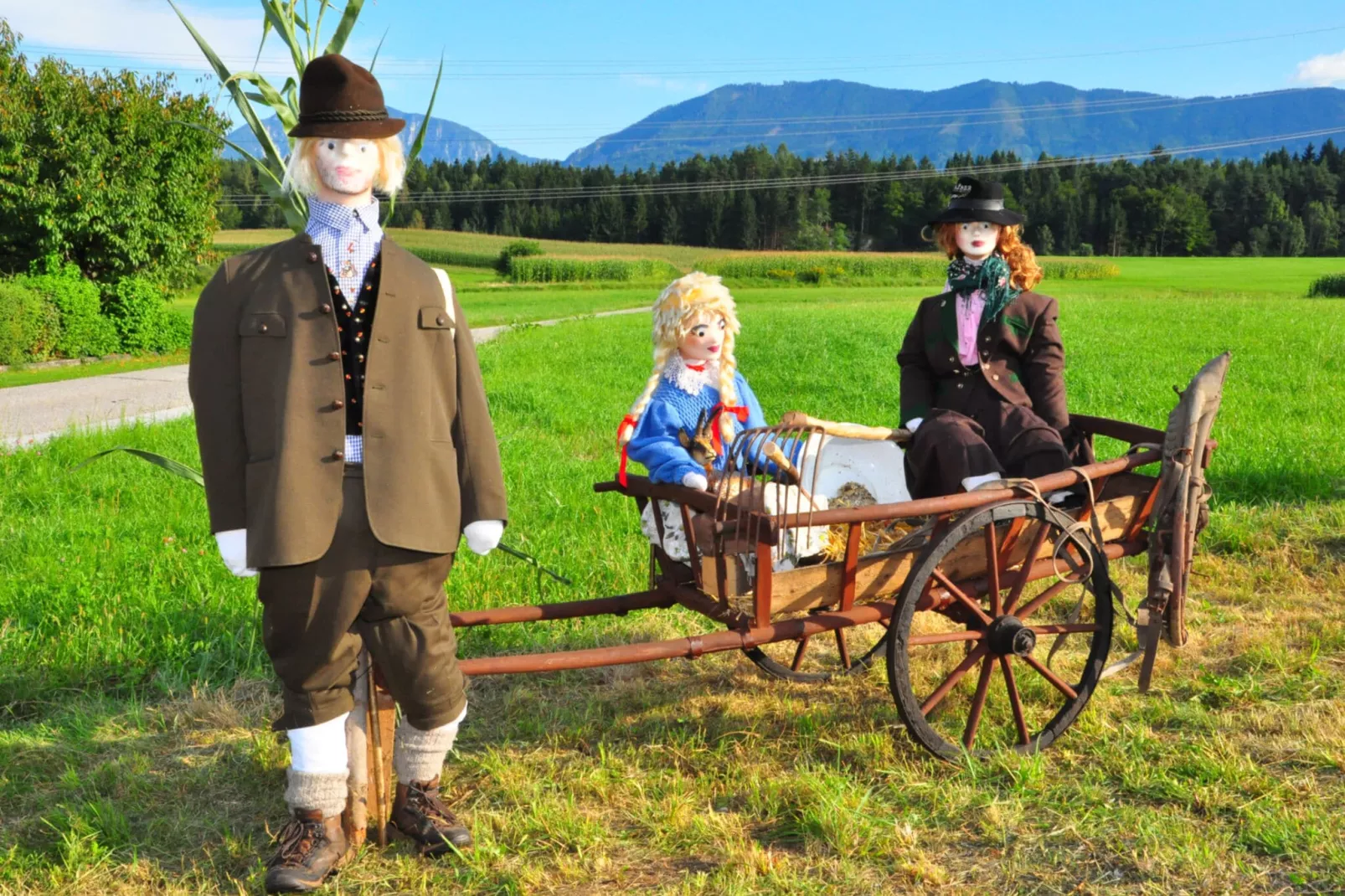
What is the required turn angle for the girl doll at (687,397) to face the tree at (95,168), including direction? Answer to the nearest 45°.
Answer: approximately 180°

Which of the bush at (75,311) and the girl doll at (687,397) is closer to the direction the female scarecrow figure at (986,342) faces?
the girl doll

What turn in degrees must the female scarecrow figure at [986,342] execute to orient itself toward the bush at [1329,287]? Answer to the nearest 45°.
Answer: approximately 180°

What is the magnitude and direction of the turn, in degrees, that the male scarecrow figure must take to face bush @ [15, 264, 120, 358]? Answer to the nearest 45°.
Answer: approximately 180°

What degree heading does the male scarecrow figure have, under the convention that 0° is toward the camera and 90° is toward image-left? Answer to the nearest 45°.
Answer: approximately 0°

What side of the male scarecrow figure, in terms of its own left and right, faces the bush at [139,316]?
back

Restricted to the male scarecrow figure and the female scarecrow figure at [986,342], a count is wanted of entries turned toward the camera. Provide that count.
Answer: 2
